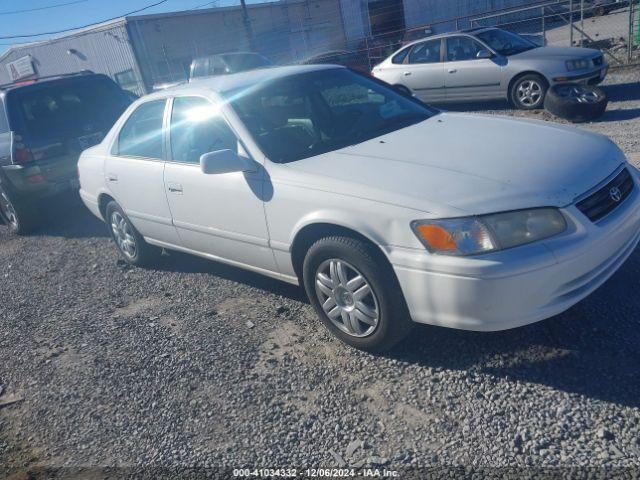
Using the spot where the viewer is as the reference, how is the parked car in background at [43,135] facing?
facing away from the viewer and to the left of the viewer

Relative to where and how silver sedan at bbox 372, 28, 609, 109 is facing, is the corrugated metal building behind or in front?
behind

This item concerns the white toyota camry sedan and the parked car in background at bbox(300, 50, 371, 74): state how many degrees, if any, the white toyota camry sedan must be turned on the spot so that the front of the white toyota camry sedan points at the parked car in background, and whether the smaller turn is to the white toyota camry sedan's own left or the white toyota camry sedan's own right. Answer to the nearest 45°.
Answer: approximately 135° to the white toyota camry sedan's own left

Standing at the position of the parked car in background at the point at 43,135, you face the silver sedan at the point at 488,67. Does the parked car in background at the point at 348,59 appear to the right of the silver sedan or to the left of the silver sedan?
left

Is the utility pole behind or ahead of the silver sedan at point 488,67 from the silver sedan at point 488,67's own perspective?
behind

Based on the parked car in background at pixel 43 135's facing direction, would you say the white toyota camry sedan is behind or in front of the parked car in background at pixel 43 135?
behind

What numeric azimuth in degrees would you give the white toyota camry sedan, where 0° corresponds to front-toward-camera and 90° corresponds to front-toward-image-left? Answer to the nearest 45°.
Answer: approximately 315°

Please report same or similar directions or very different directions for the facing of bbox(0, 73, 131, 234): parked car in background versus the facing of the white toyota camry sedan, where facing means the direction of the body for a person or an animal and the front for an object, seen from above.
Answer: very different directions

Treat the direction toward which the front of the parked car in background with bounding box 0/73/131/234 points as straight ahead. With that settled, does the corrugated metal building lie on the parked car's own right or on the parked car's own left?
on the parked car's own right

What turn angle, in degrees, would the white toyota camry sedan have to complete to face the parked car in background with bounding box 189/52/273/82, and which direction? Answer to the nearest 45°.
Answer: approximately 135° to its left

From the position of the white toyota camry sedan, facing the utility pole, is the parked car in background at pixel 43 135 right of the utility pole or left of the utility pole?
left

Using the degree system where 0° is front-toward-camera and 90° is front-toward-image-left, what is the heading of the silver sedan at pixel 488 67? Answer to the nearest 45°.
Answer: approximately 315°

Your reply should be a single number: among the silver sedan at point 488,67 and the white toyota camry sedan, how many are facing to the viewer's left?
0

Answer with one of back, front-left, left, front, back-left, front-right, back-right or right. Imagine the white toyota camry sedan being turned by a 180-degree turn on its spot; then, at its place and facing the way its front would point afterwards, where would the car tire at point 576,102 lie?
right

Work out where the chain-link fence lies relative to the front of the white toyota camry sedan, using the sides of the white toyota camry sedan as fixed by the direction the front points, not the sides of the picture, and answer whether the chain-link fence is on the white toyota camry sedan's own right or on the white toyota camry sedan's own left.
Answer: on the white toyota camry sedan's own left

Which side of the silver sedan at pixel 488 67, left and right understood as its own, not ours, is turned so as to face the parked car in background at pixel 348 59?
back
